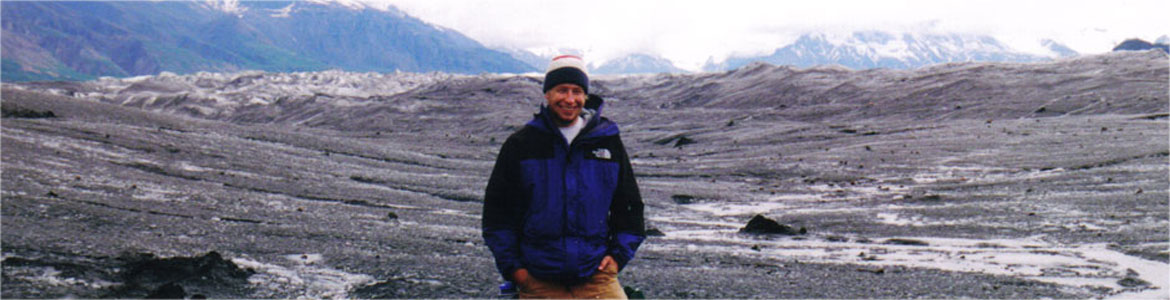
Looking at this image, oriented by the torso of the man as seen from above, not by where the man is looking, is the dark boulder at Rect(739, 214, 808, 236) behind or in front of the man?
behind

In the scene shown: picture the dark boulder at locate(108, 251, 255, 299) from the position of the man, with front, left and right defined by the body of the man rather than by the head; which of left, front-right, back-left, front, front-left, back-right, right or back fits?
back-right

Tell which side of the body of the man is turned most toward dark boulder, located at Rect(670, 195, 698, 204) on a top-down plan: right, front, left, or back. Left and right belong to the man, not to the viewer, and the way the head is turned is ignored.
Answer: back

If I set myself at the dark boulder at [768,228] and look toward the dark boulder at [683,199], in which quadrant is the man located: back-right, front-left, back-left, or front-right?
back-left

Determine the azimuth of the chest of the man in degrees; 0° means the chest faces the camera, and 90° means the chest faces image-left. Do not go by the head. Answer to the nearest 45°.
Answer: approximately 0°
